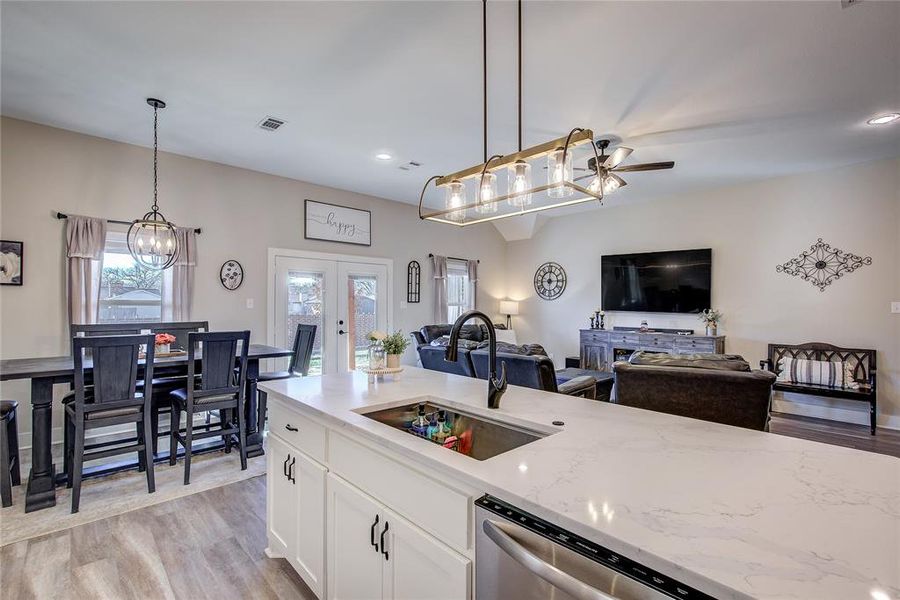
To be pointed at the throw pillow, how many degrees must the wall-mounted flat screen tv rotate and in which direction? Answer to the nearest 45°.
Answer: approximately 90° to its left

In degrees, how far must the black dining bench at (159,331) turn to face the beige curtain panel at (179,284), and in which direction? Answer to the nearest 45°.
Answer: approximately 180°

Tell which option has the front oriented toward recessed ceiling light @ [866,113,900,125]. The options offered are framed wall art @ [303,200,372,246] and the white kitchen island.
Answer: the framed wall art

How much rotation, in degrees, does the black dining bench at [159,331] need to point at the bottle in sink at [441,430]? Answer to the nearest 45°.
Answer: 0° — it already faces it

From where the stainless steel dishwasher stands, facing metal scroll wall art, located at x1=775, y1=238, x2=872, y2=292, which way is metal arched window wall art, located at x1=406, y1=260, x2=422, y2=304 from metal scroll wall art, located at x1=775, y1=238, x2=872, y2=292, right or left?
left

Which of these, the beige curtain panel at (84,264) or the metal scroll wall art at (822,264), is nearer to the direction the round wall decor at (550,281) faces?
the beige curtain panel

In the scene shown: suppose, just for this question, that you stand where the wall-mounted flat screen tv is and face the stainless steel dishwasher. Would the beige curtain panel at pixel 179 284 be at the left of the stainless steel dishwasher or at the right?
right

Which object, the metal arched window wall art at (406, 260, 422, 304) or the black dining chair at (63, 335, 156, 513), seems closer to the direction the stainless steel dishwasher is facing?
the black dining chair

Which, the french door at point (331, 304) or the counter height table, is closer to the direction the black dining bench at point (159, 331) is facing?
the counter height table

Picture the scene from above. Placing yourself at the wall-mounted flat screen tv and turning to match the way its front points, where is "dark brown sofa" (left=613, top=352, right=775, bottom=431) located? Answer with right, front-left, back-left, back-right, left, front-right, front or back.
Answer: front-left

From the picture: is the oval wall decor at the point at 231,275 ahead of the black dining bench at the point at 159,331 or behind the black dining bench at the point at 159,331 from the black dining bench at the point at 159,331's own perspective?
behind

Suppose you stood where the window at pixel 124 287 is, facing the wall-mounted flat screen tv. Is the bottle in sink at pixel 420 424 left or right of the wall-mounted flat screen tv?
right

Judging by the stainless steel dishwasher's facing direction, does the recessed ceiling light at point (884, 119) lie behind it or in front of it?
behind

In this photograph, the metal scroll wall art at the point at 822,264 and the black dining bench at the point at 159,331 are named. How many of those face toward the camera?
2
